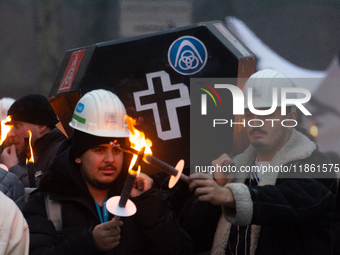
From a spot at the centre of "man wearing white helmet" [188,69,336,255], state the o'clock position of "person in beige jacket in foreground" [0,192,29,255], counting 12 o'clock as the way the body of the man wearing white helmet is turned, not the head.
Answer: The person in beige jacket in foreground is roughly at 12 o'clock from the man wearing white helmet.

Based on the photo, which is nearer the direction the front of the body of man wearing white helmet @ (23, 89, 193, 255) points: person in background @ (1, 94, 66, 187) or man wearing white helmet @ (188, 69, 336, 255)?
the man wearing white helmet

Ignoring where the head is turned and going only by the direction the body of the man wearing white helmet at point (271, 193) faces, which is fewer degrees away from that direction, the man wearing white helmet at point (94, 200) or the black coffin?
the man wearing white helmet

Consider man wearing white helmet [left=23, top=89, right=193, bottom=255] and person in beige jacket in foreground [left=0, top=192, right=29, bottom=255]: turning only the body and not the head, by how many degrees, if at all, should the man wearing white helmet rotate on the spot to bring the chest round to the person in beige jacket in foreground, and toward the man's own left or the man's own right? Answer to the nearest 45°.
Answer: approximately 90° to the man's own right

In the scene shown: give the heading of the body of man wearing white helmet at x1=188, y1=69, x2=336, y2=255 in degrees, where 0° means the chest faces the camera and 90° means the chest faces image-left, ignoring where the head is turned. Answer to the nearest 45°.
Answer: approximately 45°

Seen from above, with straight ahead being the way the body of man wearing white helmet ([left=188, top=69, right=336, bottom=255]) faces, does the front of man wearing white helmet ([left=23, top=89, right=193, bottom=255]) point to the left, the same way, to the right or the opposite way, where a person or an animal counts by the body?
to the left

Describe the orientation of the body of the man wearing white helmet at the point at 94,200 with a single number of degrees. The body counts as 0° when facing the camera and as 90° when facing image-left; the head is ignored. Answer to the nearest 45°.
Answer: approximately 315°
